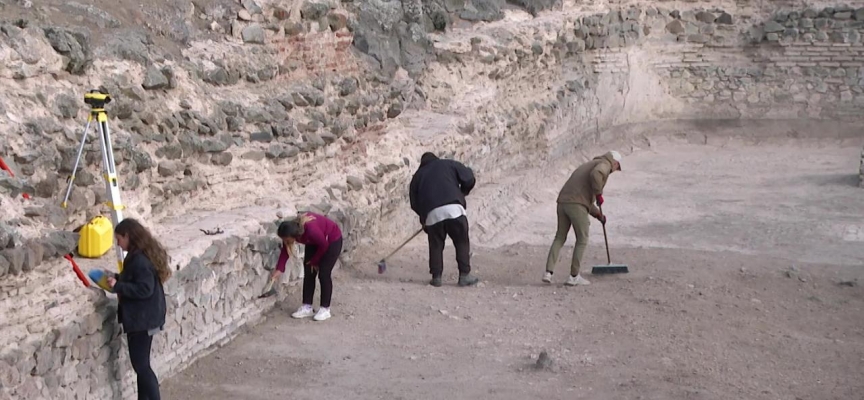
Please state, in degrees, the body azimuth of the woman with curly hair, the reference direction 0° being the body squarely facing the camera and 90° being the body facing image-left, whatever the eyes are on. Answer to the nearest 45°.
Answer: approximately 90°

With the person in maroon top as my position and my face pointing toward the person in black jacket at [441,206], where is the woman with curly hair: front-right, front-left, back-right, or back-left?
back-right

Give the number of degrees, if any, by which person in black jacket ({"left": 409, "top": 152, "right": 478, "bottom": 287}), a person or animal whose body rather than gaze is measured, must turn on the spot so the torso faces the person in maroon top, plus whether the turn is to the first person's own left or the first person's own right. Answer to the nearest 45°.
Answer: approximately 135° to the first person's own left

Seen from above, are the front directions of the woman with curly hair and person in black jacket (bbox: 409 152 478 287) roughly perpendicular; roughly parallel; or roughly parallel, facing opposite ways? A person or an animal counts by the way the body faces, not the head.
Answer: roughly perpendicular

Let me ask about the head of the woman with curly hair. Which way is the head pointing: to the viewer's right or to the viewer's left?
to the viewer's left

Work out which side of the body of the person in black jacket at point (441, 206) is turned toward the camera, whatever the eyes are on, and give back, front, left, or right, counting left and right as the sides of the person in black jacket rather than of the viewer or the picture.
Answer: back

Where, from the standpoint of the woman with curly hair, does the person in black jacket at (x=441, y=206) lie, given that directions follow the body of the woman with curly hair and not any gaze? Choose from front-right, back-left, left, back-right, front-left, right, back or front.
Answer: back-right

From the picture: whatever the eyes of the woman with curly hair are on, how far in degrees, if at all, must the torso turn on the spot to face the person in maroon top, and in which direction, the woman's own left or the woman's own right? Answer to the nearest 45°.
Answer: approximately 135° to the woman's own right

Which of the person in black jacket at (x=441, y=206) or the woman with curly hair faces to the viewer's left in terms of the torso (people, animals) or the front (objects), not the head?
the woman with curly hair

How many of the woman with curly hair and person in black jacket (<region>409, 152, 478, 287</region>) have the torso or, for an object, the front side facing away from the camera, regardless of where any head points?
1
